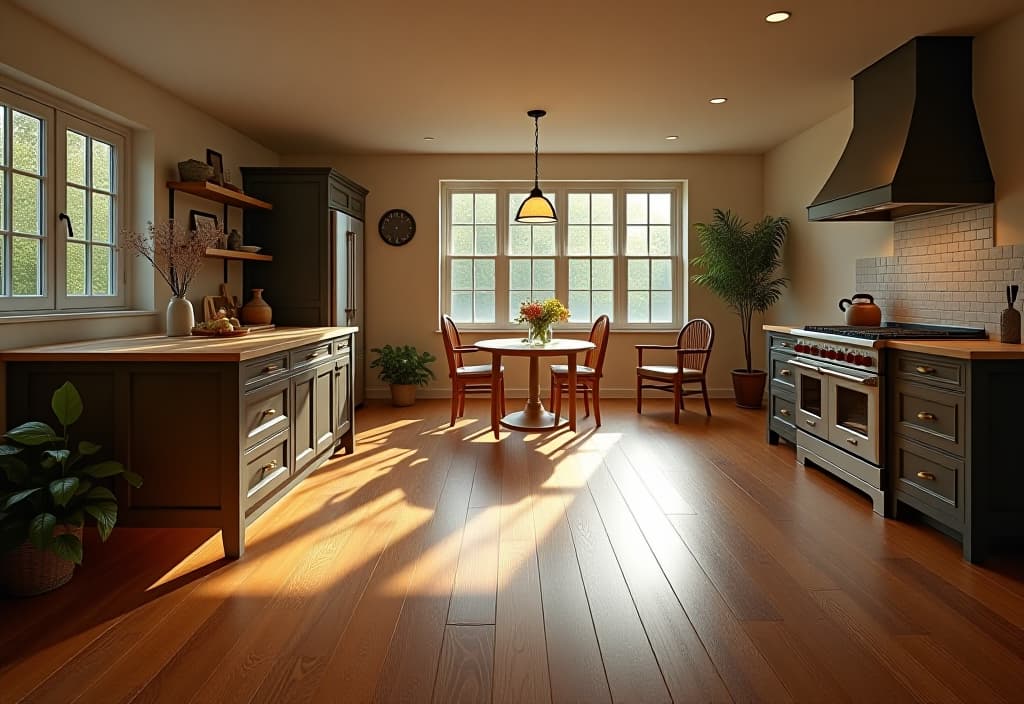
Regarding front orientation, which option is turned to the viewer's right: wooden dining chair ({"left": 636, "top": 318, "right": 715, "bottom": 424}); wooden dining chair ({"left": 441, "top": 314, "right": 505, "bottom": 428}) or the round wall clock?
wooden dining chair ({"left": 441, "top": 314, "right": 505, "bottom": 428})

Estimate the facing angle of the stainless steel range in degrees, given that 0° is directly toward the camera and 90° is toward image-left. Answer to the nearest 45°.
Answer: approximately 45°

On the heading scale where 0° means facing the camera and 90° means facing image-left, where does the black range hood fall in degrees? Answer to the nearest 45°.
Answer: approximately 45°

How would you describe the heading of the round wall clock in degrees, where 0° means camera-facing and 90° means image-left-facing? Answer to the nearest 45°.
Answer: approximately 0°

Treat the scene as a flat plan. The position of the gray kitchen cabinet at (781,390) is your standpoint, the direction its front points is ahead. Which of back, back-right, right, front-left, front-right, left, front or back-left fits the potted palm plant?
back-right

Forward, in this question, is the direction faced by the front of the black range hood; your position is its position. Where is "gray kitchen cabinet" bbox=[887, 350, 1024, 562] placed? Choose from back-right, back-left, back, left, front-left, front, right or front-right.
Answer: front-left

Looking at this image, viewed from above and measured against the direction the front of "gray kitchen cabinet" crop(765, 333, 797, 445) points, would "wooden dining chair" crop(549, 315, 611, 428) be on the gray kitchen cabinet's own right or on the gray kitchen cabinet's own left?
on the gray kitchen cabinet's own right

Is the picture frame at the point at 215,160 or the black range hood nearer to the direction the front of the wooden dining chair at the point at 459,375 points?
the black range hood

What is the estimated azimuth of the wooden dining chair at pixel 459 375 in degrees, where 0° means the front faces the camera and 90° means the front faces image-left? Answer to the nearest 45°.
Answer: approximately 270°
